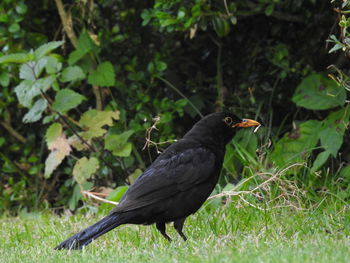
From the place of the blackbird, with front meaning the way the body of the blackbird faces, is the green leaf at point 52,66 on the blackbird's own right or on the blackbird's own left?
on the blackbird's own left

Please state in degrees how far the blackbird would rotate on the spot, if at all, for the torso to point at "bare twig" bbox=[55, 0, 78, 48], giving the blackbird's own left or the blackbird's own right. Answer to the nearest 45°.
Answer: approximately 90° to the blackbird's own left

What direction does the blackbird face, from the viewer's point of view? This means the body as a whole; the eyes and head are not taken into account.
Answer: to the viewer's right

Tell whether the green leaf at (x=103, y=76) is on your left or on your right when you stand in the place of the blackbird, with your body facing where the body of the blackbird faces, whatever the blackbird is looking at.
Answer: on your left

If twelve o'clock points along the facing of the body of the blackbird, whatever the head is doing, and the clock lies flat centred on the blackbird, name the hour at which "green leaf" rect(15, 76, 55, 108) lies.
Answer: The green leaf is roughly at 8 o'clock from the blackbird.

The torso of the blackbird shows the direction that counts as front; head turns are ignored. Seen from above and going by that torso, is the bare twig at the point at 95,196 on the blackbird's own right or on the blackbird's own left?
on the blackbird's own left

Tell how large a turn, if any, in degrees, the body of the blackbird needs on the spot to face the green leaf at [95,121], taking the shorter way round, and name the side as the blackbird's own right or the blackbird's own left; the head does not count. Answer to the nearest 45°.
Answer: approximately 90° to the blackbird's own left

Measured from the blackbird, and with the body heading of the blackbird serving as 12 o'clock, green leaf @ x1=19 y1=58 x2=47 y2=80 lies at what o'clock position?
The green leaf is roughly at 8 o'clock from the blackbird.

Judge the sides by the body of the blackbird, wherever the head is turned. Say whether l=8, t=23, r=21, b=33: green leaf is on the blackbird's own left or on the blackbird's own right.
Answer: on the blackbird's own left

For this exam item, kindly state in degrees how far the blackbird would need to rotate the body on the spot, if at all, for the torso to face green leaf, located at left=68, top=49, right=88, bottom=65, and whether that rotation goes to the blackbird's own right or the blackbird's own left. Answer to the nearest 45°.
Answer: approximately 90° to the blackbird's own left

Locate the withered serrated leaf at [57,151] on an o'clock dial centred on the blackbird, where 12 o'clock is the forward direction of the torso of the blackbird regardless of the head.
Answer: The withered serrated leaf is roughly at 8 o'clock from the blackbird.
